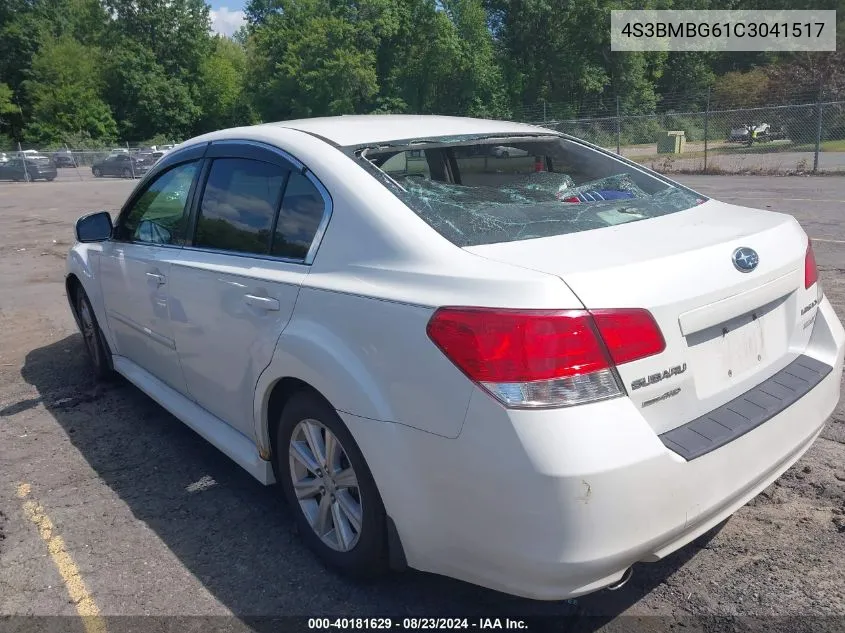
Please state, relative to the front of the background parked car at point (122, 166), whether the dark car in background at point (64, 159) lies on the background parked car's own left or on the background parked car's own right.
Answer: on the background parked car's own right

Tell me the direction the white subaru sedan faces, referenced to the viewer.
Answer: facing away from the viewer and to the left of the viewer

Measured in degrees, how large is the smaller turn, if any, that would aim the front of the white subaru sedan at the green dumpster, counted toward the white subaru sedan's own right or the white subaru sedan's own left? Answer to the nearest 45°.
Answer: approximately 45° to the white subaru sedan's own right

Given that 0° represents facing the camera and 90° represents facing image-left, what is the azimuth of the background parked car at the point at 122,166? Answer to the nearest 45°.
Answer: approximately 90°

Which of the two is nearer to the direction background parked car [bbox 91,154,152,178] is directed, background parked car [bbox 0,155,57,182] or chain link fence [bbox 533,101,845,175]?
the background parked car

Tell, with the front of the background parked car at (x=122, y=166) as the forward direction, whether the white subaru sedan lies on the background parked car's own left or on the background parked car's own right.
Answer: on the background parked car's own left

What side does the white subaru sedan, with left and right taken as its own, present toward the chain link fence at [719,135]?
right

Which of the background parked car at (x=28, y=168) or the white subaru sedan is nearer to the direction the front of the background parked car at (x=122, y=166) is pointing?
the background parked car
